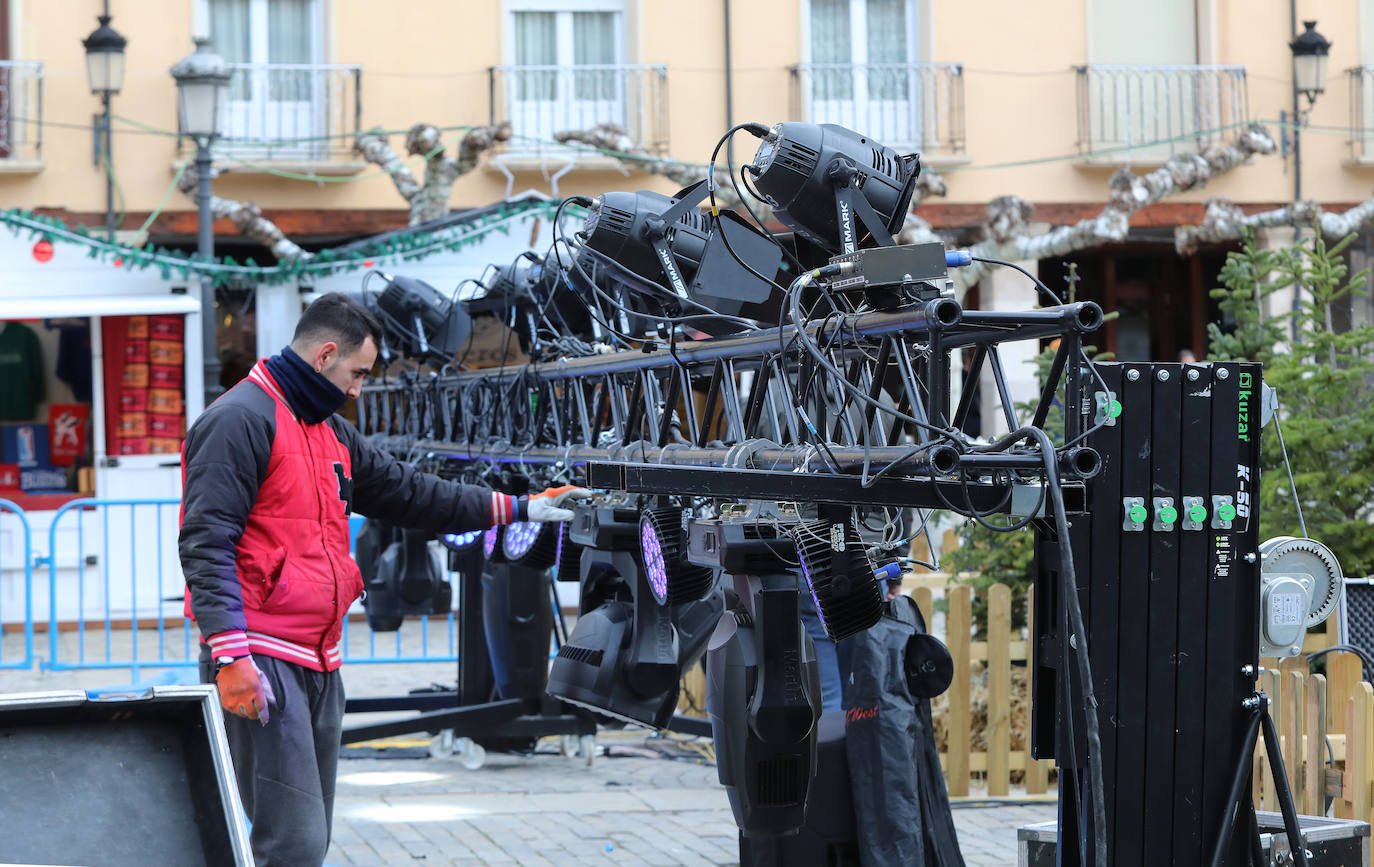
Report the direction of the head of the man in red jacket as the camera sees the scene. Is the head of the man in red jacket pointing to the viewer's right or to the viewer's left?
to the viewer's right

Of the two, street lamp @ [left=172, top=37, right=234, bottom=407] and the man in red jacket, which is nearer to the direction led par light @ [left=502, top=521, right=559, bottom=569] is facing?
the man in red jacket

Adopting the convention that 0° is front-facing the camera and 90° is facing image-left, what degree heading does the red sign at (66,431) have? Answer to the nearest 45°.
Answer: approximately 0°

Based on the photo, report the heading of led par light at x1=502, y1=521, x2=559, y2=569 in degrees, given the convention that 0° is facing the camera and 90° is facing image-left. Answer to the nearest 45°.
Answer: approximately 45°

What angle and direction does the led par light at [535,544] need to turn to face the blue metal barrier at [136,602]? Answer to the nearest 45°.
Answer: approximately 90° to its right

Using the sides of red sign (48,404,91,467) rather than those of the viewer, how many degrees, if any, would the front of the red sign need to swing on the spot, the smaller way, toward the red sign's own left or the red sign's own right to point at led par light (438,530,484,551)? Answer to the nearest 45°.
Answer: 0° — it already faces it

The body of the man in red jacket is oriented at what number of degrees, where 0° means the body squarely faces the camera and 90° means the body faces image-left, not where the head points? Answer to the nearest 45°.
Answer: approximately 315°

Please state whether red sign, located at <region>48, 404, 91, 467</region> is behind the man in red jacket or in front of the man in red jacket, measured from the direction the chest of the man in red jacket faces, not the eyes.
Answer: behind

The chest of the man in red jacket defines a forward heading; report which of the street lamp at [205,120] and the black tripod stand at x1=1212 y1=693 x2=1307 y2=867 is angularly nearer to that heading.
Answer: the black tripod stand

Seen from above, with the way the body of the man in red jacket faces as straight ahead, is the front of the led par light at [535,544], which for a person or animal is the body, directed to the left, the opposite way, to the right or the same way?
to the right

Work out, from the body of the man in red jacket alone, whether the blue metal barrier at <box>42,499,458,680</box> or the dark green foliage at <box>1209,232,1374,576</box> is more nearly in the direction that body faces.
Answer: the dark green foliage

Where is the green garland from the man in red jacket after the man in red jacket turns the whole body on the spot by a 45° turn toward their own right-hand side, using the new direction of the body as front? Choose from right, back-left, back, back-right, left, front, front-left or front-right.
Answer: back
